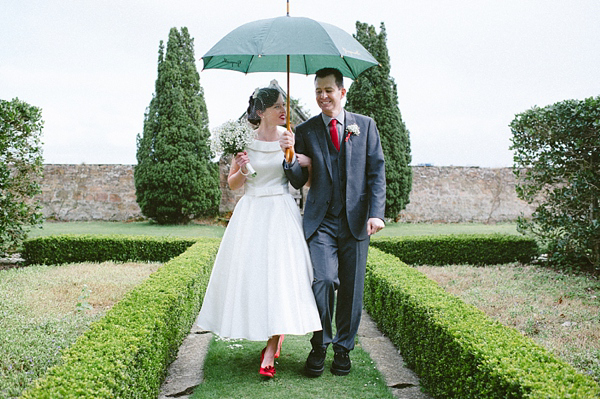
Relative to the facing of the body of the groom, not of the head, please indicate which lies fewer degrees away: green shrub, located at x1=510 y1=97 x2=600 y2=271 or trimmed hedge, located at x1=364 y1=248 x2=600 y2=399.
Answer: the trimmed hedge

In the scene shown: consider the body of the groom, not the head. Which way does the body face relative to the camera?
toward the camera

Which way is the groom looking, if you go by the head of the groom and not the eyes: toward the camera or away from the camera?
toward the camera

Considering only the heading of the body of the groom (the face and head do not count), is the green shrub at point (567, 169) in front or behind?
behind

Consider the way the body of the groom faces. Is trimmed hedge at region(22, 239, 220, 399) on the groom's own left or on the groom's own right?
on the groom's own right

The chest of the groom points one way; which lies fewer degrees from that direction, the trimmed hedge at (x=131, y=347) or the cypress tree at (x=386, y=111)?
the trimmed hedge

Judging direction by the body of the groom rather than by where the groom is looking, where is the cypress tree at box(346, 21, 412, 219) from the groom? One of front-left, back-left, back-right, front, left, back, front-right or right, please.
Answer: back

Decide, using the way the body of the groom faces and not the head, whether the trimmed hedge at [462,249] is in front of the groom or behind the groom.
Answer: behind

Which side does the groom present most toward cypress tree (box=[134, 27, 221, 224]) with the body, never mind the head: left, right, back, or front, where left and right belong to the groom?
back

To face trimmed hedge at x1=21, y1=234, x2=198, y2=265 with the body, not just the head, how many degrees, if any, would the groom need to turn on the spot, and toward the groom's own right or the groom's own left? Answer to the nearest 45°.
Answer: approximately 135° to the groom's own right
